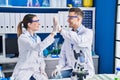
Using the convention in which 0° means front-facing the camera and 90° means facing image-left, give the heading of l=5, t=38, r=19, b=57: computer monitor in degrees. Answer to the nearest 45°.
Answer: approximately 0°

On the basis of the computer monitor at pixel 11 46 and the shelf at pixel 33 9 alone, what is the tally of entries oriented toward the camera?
2

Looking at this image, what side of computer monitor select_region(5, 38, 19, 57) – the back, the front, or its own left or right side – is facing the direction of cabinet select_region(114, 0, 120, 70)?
left

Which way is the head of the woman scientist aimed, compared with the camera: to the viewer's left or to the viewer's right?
to the viewer's right

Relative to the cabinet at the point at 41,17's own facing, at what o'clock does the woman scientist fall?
The woman scientist is roughly at 12 o'clock from the cabinet.

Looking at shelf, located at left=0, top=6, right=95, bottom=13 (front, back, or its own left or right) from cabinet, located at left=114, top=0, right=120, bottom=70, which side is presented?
left

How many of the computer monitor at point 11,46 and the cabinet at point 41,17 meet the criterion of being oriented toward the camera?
2

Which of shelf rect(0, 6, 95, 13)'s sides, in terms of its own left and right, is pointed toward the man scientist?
front
